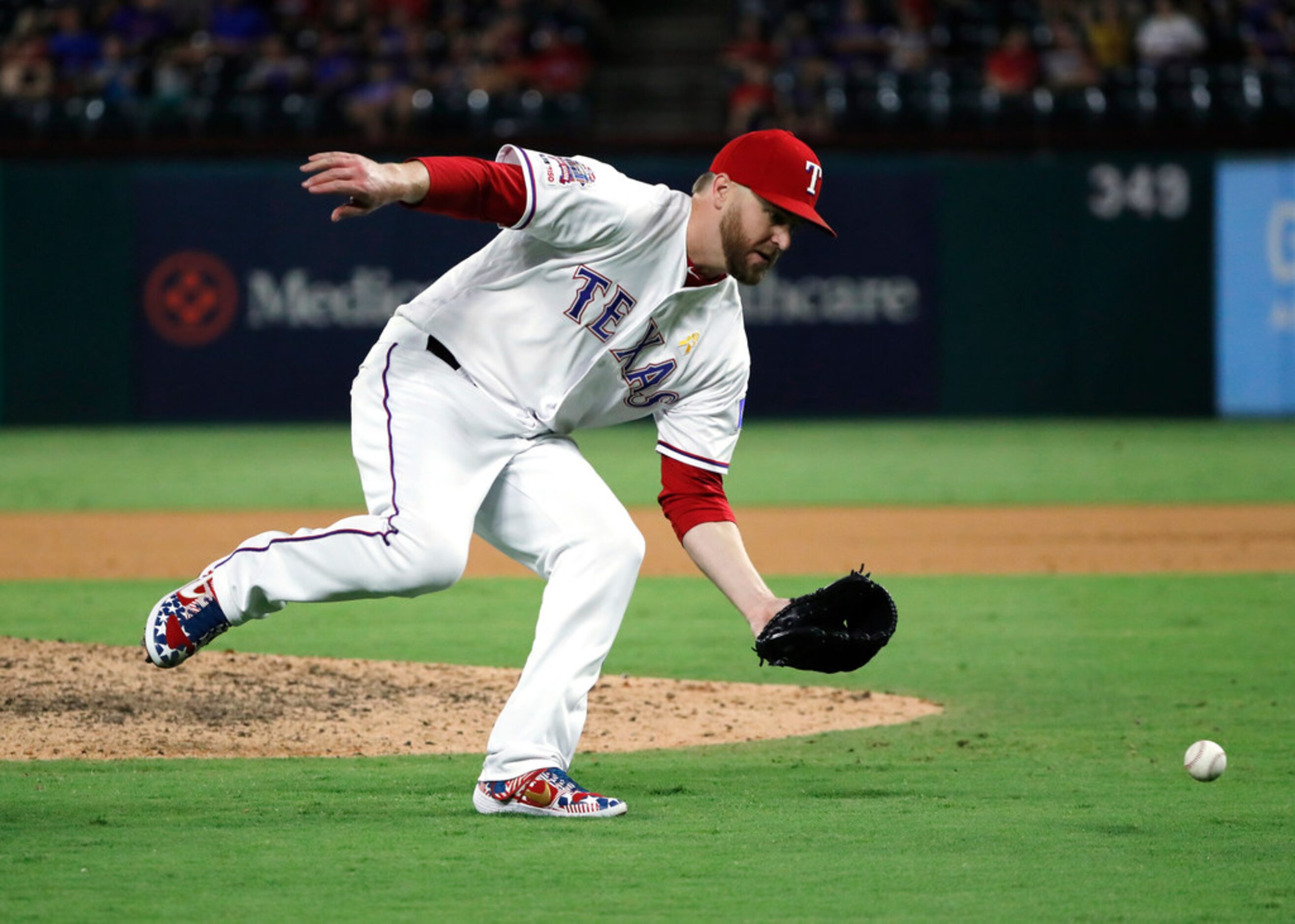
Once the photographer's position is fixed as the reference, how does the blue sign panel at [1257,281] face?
facing the viewer

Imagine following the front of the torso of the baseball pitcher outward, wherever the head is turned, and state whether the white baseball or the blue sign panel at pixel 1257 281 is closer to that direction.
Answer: the white baseball

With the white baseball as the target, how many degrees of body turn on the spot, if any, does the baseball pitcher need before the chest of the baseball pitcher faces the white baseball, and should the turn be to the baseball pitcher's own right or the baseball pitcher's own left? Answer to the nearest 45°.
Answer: approximately 45° to the baseball pitcher's own left

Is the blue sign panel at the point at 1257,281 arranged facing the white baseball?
yes

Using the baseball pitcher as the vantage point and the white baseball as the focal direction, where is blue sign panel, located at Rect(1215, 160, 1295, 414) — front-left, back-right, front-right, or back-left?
front-left

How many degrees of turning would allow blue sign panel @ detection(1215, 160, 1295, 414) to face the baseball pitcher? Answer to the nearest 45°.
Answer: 0° — it already faces them

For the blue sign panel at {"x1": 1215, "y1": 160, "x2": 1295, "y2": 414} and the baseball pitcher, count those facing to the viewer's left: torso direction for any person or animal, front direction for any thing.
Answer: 0

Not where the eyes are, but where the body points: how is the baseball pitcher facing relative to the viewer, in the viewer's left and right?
facing the viewer and to the right of the viewer
